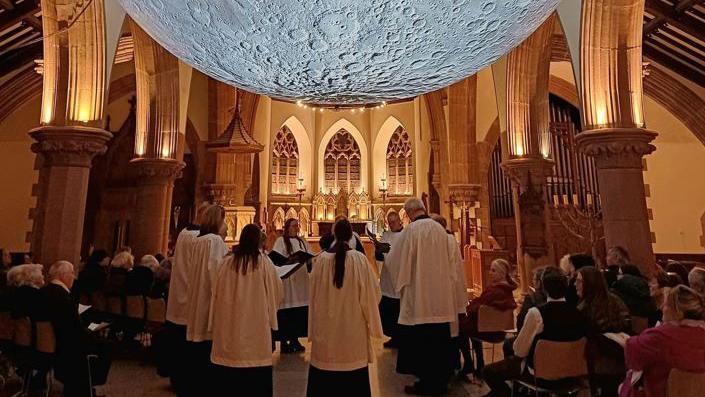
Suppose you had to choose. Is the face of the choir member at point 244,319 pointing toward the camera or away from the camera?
away from the camera

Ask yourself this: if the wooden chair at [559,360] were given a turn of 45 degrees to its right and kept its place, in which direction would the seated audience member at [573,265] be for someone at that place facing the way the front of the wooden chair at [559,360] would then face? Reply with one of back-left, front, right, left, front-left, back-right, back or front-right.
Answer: front

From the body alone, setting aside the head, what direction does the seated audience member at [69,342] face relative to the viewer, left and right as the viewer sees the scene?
facing to the right of the viewer

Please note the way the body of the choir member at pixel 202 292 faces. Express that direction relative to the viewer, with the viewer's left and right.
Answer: facing away from the viewer and to the right of the viewer

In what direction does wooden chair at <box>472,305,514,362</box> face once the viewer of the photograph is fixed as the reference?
facing away from the viewer and to the left of the viewer

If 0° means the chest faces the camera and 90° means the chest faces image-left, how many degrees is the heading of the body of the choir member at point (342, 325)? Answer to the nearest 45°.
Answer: approximately 180°

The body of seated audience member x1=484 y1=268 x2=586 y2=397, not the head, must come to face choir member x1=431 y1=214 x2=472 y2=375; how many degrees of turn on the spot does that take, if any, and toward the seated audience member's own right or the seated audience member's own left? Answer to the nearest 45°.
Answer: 0° — they already face them

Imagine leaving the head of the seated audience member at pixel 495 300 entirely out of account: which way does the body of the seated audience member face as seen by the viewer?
to the viewer's left

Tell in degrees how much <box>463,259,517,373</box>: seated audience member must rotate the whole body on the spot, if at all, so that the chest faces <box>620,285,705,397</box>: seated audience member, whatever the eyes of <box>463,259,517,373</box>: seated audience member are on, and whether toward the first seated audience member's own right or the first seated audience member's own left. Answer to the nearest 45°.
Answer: approximately 135° to the first seated audience member's own left

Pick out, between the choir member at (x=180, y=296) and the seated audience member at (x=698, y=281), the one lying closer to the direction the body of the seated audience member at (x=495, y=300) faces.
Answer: the choir member

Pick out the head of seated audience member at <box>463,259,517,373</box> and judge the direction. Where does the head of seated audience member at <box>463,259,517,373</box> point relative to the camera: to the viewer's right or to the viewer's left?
to the viewer's left

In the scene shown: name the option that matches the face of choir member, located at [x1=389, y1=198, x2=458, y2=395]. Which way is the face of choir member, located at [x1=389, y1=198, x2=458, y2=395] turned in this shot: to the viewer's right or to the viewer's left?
to the viewer's left
